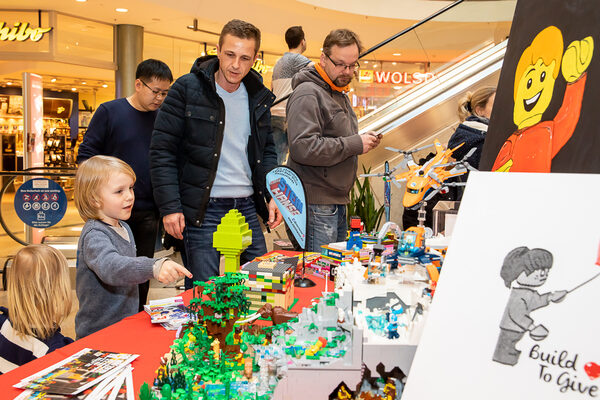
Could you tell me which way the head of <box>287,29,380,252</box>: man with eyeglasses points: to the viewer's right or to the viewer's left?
to the viewer's right

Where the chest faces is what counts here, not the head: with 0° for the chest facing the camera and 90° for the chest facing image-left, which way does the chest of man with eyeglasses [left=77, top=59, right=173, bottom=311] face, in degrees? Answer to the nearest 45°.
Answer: approximately 315°

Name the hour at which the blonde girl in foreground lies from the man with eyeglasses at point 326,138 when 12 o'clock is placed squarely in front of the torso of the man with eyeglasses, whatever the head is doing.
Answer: The blonde girl in foreground is roughly at 3 o'clock from the man with eyeglasses.

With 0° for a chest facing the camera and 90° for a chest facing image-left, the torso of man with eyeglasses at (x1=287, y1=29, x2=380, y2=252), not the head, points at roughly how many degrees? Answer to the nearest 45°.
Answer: approximately 315°

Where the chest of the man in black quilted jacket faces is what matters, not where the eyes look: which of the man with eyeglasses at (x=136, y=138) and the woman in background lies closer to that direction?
the woman in background

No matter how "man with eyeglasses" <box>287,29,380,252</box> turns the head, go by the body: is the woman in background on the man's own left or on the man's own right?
on the man's own left

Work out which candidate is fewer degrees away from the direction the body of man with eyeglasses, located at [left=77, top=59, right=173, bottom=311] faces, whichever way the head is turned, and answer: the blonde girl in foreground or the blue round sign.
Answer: the blonde girl in foreground
